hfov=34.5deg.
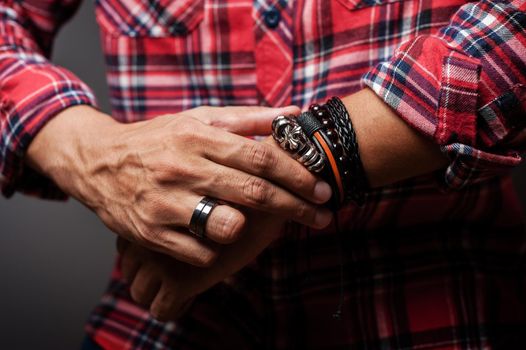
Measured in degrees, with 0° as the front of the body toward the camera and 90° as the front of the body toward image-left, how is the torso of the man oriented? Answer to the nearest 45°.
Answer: approximately 0°
